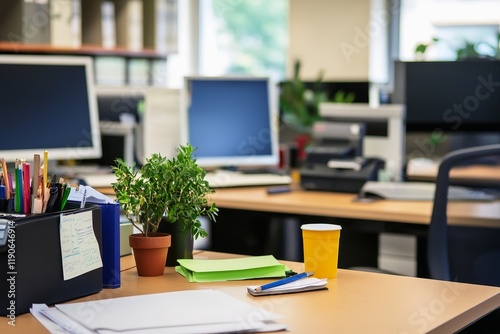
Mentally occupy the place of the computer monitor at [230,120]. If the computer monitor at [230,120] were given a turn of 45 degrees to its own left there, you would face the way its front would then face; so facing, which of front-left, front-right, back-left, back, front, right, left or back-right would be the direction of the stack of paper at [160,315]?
front-right

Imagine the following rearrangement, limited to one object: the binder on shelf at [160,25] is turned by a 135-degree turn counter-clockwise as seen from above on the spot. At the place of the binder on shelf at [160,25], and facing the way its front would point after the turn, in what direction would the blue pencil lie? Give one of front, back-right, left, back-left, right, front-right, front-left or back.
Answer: back-right

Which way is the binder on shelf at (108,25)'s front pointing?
toward the camera

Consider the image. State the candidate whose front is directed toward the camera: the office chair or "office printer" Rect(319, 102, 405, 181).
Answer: the office printer

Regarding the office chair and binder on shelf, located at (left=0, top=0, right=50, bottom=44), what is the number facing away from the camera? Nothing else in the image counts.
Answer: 1

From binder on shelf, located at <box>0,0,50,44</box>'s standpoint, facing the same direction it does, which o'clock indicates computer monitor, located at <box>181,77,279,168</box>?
The computer monitor is roughly at 11 o'clock from the binder on shelf.

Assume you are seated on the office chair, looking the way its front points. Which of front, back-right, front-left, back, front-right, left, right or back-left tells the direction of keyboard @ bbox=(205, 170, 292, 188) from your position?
front-left

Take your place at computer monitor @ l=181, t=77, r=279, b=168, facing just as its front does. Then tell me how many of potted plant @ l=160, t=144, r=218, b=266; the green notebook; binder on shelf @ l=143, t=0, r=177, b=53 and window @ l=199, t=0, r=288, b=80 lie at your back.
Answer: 2

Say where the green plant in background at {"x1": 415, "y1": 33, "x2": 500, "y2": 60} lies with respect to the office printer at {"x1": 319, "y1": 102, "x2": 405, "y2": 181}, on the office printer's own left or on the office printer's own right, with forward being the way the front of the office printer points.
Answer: on the office printer's own left

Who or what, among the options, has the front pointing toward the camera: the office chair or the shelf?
the shelf

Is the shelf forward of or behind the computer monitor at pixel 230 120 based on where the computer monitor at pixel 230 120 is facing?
behind

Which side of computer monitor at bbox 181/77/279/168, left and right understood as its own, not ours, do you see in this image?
front

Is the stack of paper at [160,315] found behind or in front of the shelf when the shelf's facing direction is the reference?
in front

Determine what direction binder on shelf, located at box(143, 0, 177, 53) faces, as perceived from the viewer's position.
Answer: facing the viewer

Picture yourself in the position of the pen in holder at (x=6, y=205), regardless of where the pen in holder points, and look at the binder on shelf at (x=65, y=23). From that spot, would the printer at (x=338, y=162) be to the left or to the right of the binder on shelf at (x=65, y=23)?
right

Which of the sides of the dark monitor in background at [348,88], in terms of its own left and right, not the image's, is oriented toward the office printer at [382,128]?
front

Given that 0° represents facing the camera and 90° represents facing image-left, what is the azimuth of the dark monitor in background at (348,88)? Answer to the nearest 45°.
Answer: approximately 0°

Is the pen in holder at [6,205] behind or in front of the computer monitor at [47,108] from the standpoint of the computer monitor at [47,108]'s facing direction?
in front

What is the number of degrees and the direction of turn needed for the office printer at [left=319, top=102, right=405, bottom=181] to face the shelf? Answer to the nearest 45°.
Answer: approximately 135° to its right

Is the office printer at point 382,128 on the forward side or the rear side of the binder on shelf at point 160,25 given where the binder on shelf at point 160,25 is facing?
on the forward side

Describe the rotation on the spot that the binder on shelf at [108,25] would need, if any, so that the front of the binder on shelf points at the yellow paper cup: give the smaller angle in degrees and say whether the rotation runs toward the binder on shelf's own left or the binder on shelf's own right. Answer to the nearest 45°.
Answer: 0° — it already faces it

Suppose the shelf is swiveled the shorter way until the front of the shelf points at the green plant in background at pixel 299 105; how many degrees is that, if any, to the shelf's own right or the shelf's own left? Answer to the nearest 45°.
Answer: approximately 45° to the shelf's own left
